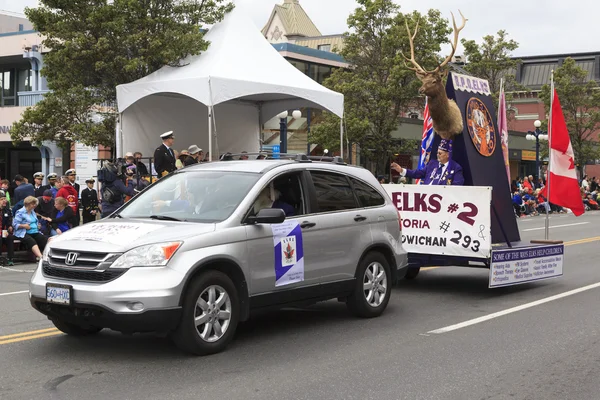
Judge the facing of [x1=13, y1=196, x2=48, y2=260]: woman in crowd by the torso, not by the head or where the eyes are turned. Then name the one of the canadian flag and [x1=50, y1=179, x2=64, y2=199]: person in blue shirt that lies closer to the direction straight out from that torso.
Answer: the canadian flag

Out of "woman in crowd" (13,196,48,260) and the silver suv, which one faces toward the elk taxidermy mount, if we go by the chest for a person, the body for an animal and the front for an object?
the woman in crowd

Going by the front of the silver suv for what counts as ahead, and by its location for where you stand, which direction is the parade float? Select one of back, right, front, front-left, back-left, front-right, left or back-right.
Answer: back

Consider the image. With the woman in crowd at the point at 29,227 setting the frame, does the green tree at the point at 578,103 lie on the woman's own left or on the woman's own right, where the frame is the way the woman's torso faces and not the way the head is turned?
on the woman's own left

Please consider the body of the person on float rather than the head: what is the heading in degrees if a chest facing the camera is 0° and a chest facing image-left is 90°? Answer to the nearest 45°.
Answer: approximately 45°

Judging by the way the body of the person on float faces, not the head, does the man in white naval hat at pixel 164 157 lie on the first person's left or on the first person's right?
on the first person's right

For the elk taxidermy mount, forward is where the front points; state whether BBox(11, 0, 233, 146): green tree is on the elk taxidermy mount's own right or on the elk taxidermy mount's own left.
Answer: on the elk taxidermy mount's own right

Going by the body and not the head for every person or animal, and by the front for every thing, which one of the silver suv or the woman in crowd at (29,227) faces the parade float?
the woman in crowd
